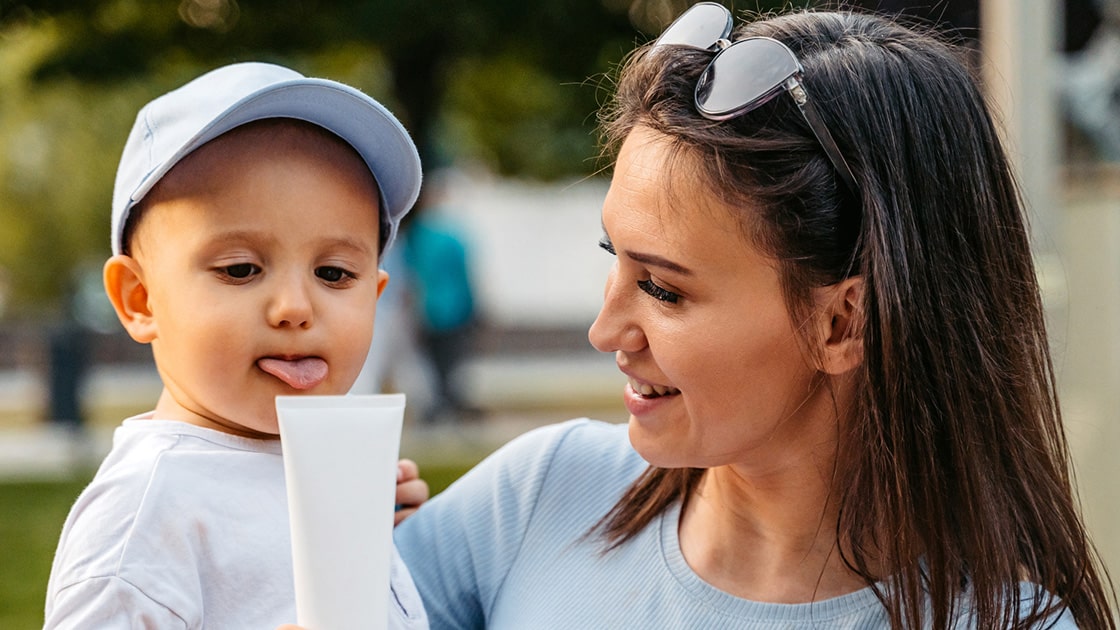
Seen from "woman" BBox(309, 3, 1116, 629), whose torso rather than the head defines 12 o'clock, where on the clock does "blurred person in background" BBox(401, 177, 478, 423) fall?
The blurred person in background is roughly at 4 o'clock from the woman.

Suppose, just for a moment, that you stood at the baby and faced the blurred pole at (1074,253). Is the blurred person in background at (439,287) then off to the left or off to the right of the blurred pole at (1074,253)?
left

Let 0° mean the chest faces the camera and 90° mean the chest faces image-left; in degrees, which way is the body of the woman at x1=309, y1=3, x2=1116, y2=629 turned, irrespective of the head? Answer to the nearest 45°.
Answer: approximately 45°

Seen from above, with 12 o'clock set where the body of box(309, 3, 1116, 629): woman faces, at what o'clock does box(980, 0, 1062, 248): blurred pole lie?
The blurred pole is roughly at 5 o'clock from the woman.

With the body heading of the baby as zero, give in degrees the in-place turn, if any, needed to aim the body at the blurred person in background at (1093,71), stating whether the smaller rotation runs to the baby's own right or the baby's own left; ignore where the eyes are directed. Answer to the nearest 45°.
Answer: approximately 90° to the baby's own left

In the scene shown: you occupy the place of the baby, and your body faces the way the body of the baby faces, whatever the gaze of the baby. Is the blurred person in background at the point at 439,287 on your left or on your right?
on your left

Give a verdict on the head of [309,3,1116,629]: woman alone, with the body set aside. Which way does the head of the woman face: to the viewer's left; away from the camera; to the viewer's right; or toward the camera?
to the viewer's left

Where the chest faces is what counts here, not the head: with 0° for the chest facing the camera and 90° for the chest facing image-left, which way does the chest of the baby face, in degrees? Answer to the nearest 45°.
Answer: approximately 315°
